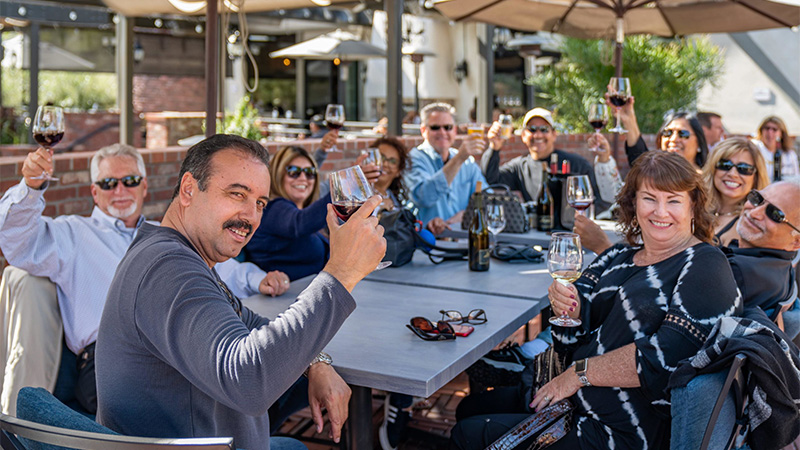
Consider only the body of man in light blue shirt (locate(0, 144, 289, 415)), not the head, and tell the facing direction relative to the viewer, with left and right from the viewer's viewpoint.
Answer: facing the viewer and to the right of the viewer

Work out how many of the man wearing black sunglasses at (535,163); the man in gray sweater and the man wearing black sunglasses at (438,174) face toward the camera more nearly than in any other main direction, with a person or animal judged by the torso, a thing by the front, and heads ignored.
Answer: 2

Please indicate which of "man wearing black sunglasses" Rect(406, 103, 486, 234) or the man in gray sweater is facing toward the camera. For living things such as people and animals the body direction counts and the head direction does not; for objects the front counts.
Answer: the man wearing black sunglasses

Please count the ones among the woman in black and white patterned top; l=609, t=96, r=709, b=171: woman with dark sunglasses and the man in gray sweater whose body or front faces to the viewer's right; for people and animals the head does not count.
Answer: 1

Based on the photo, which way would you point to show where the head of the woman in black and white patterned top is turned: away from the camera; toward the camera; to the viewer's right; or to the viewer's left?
toward the camera

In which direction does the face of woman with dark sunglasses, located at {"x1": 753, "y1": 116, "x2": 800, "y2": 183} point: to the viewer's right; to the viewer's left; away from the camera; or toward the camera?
toward the camera

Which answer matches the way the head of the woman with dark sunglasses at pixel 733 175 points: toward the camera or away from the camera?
toward the camera

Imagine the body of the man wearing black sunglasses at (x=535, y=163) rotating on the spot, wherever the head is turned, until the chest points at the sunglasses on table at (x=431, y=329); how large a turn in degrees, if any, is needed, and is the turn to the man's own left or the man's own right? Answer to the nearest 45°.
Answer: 0° — they already face it

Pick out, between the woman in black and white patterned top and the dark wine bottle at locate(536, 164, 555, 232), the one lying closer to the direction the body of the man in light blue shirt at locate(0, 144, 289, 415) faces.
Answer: the woman in black and white patterned top

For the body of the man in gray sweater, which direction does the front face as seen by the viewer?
to the viewer's right

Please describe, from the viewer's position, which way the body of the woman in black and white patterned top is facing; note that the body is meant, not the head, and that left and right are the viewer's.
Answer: facing the viewer and to the left of the viewer

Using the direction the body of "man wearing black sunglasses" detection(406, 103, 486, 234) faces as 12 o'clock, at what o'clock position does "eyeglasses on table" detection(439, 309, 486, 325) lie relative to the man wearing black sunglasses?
The eyeglasses on table is roughly at 12 o'clock from the man wearing black sunglasses.

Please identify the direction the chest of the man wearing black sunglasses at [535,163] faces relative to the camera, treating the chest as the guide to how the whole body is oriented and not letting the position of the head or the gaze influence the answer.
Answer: toward the camera

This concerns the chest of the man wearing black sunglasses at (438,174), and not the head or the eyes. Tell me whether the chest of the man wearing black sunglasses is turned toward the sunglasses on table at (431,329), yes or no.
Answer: yes

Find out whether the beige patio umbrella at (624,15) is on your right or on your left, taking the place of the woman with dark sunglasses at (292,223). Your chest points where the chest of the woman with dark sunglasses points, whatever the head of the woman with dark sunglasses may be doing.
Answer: on your left
